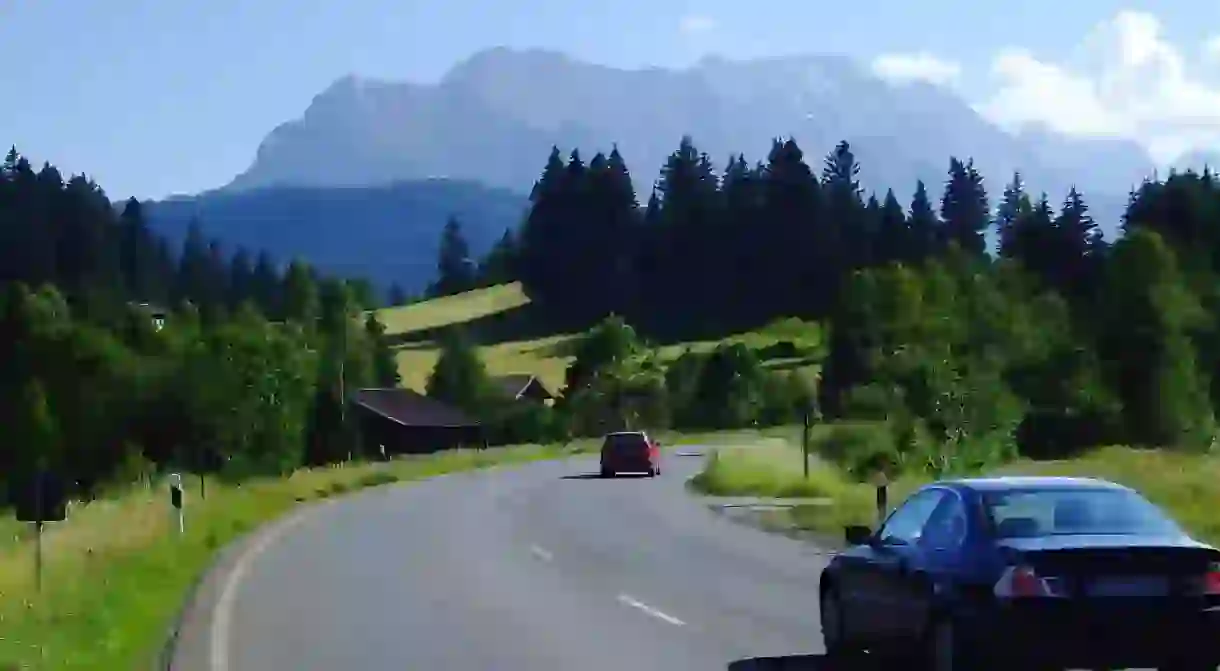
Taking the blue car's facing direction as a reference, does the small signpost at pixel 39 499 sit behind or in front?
in front

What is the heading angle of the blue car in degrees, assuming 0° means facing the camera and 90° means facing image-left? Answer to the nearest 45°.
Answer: approximately 135°
